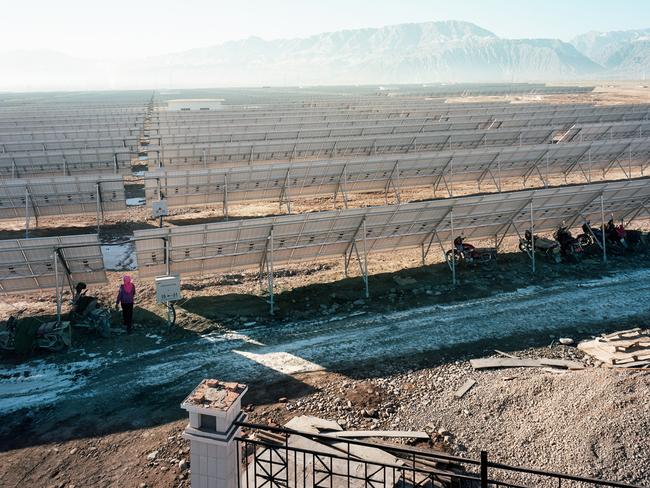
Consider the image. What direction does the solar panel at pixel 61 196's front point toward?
away from the camera

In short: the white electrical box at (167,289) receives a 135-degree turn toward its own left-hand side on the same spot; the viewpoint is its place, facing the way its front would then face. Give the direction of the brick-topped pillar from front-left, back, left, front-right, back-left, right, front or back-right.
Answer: back-right

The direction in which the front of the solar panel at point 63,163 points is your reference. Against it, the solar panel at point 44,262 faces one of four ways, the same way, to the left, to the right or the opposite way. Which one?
the same way

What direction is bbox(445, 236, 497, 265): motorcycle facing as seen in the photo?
to the viewer's left

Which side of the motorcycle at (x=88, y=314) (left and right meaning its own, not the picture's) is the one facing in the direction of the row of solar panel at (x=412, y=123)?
right

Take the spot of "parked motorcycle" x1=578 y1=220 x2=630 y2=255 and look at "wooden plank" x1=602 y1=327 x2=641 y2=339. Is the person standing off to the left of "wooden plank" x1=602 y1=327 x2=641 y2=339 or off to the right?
right

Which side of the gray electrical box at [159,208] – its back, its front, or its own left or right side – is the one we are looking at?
front

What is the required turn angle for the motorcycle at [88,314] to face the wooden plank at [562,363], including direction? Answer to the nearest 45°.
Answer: approximately 180°

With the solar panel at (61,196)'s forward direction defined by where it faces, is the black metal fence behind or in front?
behind

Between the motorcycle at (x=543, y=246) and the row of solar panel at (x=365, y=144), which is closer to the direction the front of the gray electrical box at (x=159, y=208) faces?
the motorcycle
